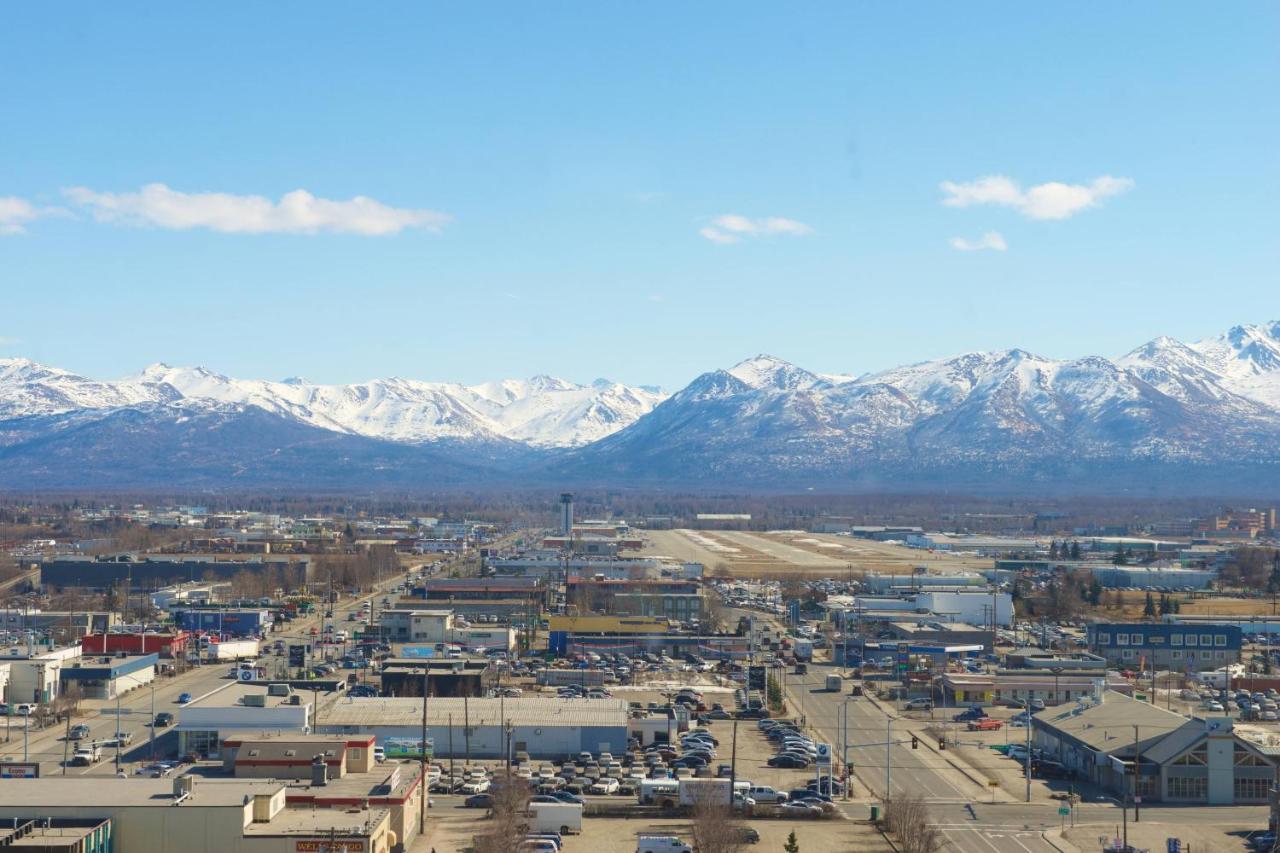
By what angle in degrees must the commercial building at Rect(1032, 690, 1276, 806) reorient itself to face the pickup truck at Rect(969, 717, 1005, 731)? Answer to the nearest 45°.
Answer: approximately 135° to its right

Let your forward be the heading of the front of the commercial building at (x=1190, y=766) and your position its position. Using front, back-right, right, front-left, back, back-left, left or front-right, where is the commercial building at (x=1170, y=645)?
back

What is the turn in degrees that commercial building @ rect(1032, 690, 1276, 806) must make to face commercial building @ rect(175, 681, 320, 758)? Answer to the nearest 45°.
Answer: approximately 90° to its right

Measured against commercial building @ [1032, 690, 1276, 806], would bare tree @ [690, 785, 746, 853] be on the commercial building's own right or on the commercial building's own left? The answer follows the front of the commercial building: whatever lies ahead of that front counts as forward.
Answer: on the commercial building's own right

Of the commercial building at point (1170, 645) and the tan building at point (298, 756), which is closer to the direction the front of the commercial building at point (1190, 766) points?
the tan building

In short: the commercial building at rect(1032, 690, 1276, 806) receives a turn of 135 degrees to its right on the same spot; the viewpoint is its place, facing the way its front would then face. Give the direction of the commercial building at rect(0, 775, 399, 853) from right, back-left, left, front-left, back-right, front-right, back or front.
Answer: left

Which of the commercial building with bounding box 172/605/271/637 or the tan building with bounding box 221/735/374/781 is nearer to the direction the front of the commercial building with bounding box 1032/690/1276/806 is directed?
the tan building

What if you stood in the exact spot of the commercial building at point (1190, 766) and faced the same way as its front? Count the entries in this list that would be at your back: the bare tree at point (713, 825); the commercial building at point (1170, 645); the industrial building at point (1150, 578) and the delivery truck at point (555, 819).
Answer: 2

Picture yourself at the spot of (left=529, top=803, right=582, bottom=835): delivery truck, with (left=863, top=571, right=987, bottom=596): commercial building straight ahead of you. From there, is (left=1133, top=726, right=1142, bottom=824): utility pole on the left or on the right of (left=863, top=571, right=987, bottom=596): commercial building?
right

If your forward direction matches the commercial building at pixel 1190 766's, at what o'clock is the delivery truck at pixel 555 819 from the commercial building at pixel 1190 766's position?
The delivery truck is roughly at 2 o'clock from the commercial building.

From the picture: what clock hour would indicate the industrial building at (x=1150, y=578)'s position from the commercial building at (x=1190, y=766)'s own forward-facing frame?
The industrial building is roughly at 6 o'clock from the commercial building.

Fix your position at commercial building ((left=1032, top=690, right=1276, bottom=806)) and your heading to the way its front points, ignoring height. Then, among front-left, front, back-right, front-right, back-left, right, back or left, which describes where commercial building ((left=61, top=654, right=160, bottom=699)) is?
right

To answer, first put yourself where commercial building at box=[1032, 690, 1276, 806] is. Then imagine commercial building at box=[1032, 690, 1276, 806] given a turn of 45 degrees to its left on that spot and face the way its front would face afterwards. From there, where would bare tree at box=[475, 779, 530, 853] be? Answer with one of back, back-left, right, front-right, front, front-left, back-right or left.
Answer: right

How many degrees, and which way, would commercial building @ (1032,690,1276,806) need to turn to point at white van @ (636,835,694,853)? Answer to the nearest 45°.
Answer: approximately 45° to its right

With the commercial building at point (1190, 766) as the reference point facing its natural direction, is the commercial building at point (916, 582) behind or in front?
behind

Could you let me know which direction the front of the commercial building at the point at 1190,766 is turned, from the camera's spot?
facing the viewer
